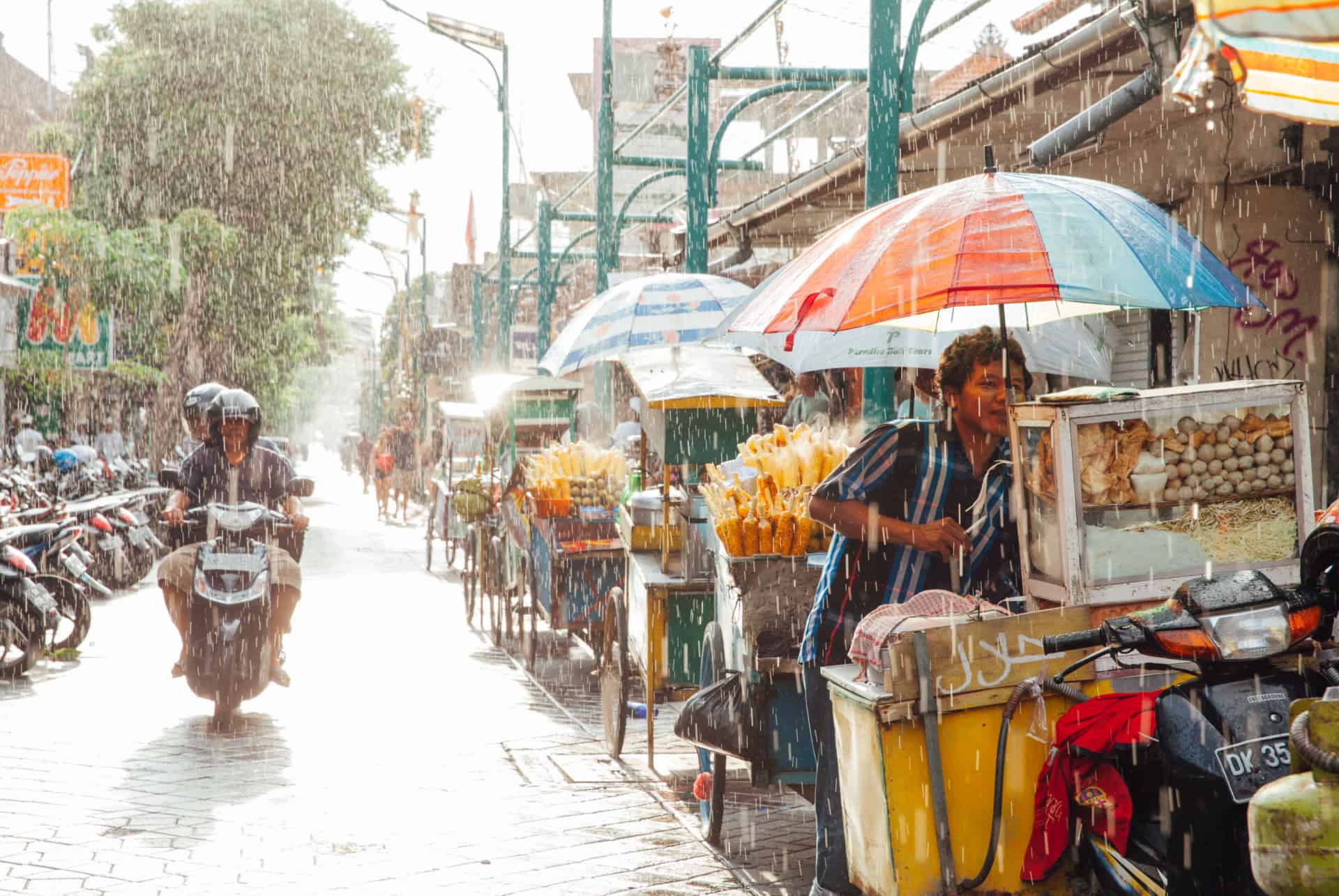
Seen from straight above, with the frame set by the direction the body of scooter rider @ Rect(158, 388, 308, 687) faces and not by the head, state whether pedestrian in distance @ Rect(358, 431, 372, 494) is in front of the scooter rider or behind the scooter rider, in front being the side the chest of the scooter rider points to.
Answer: behind

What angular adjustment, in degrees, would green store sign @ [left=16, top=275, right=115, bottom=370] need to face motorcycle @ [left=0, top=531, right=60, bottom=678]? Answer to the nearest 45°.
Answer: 0° — it already faces it

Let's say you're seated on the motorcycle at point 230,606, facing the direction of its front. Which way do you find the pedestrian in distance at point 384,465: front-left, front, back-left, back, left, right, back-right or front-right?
back

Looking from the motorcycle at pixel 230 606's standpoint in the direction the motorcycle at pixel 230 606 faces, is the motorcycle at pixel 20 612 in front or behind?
behind

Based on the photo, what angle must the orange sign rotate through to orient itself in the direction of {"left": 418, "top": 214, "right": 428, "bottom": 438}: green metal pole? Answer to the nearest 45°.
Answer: approximately 135° to its left

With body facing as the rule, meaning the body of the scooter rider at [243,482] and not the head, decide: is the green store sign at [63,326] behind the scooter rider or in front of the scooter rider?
behind

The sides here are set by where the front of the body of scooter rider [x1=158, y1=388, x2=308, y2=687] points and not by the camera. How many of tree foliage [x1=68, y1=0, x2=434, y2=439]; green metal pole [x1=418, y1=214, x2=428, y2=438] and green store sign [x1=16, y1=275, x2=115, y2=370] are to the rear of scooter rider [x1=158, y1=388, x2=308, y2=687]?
3
